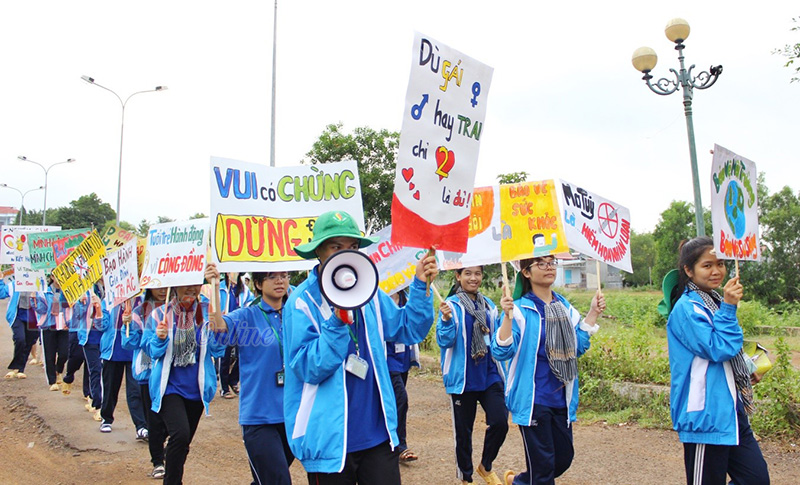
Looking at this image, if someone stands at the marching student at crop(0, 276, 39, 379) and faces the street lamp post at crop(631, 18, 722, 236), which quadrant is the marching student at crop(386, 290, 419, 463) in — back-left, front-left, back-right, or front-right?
front-right

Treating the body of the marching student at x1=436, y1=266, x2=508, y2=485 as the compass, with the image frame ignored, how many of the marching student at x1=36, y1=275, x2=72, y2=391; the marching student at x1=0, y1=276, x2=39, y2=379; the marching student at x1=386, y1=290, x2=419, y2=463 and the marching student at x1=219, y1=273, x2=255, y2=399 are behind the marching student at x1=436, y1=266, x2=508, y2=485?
4

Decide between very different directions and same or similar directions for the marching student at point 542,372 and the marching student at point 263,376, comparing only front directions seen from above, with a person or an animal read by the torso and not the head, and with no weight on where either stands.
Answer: same or similar directions

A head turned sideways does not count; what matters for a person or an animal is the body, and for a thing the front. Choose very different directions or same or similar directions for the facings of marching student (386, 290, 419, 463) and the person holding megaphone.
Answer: same or similar directions

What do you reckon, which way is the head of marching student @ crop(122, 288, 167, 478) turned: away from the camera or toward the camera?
toward the camera

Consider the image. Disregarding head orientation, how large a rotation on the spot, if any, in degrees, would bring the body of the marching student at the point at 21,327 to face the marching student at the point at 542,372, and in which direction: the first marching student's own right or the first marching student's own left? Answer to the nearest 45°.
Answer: approximately 45° to the first marching student's own right

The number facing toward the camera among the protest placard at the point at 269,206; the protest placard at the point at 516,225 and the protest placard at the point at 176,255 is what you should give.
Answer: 3

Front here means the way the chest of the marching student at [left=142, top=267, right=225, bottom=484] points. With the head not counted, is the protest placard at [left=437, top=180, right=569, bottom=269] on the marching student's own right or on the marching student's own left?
on the marching student's own left

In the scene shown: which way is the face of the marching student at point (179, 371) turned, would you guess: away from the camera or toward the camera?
toward the camera

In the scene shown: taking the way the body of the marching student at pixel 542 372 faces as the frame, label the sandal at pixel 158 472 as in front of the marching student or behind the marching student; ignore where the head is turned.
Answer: behind

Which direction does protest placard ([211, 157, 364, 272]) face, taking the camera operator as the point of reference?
facing the viewer

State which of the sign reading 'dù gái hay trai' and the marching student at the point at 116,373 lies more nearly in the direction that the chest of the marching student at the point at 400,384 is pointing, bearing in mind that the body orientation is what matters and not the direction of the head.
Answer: the sign reading 'dù gái hay trai'

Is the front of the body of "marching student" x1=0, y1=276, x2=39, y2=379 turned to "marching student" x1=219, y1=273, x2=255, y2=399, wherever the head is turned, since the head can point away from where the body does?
yes

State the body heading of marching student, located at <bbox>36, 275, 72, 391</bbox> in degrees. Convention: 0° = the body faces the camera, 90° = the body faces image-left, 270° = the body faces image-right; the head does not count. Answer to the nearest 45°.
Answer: approximately 315°

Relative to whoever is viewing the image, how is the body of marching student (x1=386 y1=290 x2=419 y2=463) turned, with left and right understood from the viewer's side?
facing the viewer and to the right of the viewer

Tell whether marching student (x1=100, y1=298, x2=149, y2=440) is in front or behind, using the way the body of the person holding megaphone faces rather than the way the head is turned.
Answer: behind
